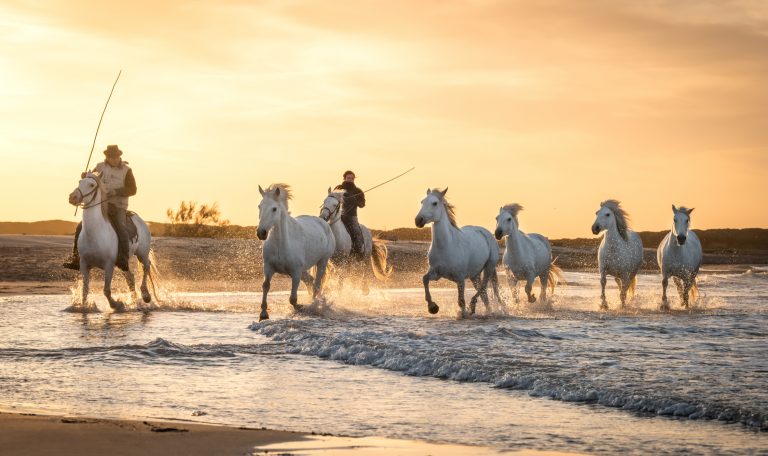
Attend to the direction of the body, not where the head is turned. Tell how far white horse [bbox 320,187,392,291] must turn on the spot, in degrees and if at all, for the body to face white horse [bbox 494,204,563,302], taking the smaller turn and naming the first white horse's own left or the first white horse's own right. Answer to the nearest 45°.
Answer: approximately 135° to the first white horse's own left

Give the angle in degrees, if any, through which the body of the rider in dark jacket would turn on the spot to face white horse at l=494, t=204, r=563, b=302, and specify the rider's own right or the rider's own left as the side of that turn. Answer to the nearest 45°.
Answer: approximately 90° to the rider's own left

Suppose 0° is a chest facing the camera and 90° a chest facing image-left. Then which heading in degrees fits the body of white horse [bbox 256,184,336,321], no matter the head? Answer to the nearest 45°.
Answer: approximately 45°

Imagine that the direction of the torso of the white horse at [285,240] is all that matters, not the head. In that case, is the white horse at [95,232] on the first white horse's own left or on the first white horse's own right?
on the first white horse's own right

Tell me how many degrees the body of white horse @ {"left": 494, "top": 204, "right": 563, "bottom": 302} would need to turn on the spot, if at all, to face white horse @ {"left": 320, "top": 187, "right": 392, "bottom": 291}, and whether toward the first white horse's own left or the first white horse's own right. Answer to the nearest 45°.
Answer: approximately 45° to the first white horse's own right

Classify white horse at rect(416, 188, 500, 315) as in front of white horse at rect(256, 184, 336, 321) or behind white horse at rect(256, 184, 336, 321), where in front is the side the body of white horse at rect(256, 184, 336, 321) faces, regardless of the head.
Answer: behind

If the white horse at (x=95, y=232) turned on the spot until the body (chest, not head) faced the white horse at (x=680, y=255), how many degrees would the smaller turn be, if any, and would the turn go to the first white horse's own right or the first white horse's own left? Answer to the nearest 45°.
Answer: approximately 135° to the first white horse's own left

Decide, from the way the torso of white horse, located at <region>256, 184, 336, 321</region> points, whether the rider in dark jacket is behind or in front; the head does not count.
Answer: behind

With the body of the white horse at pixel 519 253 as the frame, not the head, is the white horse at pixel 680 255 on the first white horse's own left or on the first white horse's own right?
on the first white horse's own left

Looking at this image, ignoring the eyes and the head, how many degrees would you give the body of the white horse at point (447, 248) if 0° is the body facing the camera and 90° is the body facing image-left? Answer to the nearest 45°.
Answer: approximately 45°

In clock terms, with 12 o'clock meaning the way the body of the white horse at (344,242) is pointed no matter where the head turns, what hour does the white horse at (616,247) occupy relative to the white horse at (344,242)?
the white horse at (616,247) is roughly at 8 o'clock from the white horse at (344,242).
